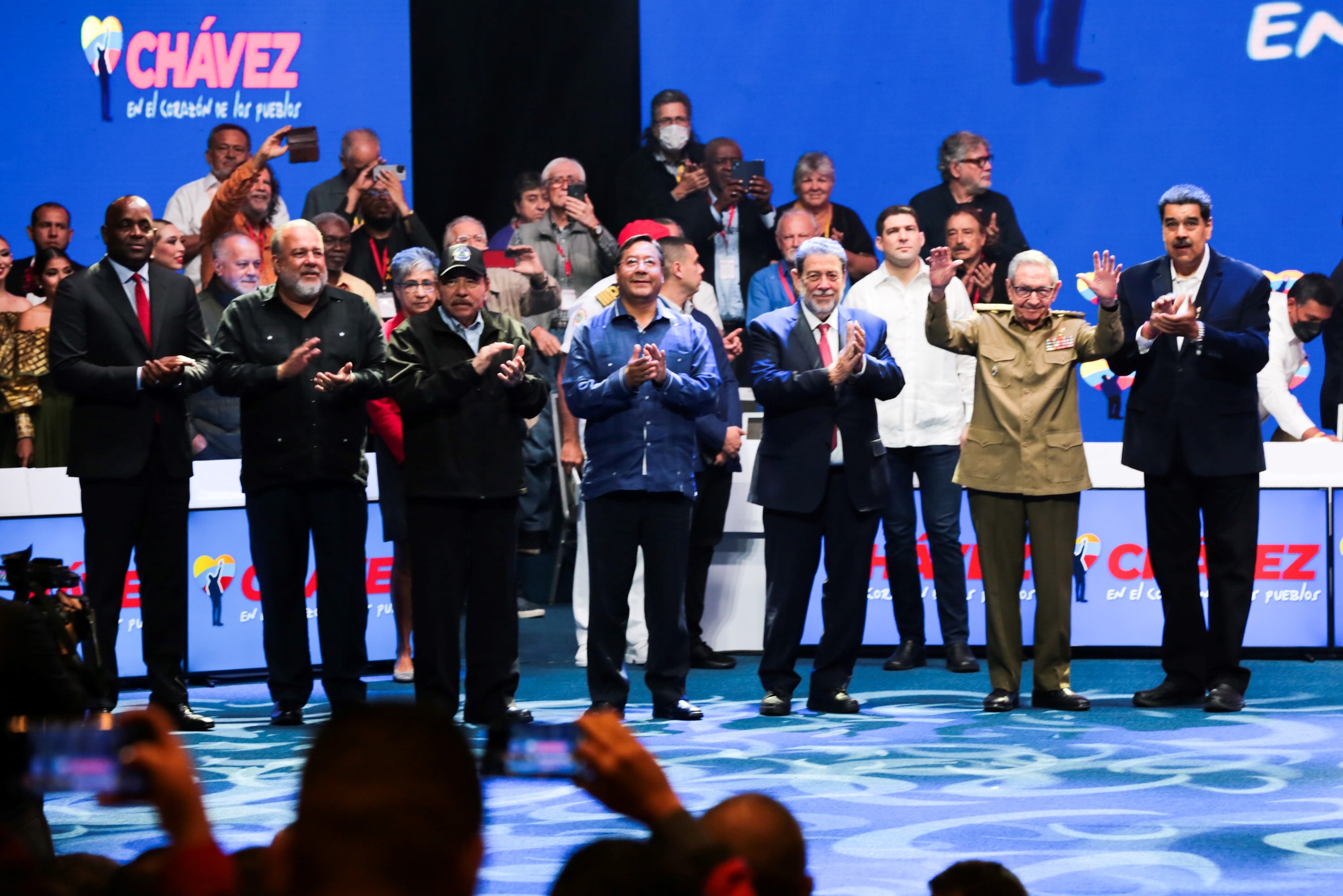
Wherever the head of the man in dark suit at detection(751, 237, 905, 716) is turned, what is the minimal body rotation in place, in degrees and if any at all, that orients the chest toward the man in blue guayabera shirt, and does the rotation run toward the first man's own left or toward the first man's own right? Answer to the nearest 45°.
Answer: approximately 90° to the first man's own right

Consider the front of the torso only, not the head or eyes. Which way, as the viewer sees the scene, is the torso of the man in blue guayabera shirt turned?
toward the camera

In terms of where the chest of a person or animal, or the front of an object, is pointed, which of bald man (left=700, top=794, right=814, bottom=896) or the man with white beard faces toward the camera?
the man with white beard

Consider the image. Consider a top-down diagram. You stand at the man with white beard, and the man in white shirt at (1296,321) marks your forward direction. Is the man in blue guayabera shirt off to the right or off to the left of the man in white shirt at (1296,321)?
right

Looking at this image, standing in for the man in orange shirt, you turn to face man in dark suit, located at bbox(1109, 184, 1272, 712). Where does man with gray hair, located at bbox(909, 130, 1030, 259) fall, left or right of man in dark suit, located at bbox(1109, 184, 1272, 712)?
left

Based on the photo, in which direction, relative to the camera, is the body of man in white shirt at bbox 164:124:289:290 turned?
toward the camera

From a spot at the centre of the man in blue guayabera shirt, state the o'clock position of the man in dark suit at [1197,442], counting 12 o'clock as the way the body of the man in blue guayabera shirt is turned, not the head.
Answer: The man in dark suit is roughly at 9 o'clock from the man in blue guayabera shirt.

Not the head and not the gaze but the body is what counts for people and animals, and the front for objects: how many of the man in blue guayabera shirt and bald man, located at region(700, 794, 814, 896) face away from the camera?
1

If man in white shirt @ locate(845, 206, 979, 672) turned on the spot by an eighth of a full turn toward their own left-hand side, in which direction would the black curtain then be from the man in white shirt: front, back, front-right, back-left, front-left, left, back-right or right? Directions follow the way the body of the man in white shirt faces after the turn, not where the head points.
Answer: back

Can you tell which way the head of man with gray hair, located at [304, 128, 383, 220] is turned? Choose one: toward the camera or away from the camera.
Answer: toward the camera

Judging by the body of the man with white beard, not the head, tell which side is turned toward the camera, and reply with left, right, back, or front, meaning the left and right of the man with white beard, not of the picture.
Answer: front

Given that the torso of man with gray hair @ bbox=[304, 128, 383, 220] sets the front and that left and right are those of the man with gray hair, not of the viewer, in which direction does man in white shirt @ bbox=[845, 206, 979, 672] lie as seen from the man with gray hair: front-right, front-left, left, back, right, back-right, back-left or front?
front

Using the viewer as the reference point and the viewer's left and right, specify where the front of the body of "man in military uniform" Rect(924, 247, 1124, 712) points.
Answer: facing the viewer

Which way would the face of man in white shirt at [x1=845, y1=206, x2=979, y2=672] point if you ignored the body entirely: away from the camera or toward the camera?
toward the camera

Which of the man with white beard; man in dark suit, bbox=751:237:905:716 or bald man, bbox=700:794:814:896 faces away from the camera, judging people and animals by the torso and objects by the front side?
the bald man

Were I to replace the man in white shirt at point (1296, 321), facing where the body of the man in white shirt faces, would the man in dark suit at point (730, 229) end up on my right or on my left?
on my right

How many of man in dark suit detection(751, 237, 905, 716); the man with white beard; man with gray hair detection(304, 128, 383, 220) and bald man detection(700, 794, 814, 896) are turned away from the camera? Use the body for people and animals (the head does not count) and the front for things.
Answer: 1

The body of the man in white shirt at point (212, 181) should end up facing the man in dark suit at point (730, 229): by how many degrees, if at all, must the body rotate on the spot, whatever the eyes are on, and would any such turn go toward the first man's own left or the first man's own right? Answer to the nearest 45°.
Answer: approximately 90° to the first man's own left

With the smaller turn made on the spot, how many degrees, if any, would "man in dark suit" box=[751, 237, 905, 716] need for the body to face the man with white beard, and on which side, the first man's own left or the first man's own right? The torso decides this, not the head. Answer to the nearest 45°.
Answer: approximately 90° to the first man's own right
